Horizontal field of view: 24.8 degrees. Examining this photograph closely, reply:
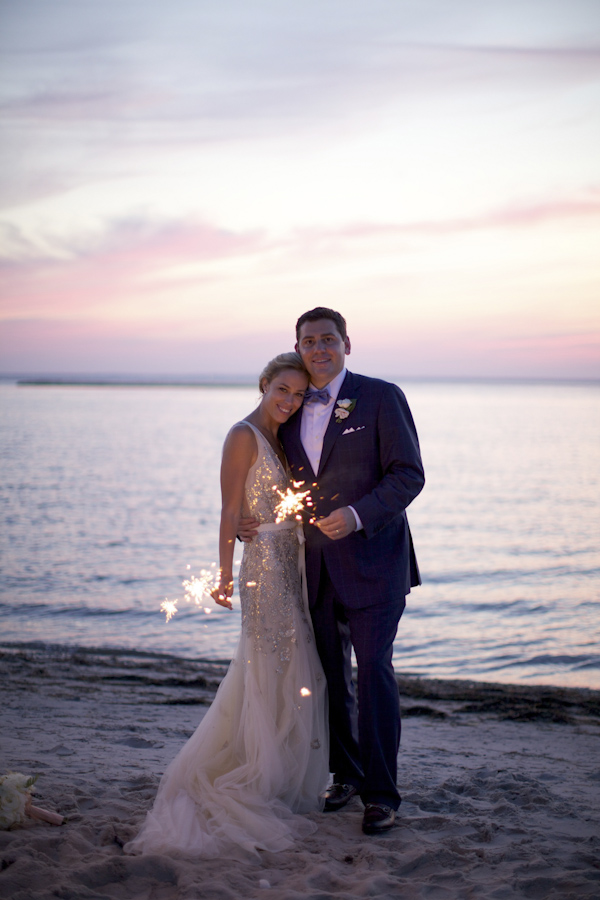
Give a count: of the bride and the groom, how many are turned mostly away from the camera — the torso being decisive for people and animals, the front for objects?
0

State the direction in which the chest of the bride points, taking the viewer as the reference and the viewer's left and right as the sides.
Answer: facing the viewer and to the right of the viewer

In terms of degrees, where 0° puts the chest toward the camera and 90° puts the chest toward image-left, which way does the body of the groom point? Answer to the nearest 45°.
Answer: approximately 45°

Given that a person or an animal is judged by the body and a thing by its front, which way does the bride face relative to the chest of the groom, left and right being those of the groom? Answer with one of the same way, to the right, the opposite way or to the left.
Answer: to the left

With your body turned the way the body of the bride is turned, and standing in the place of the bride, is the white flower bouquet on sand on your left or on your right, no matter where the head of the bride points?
on your right
